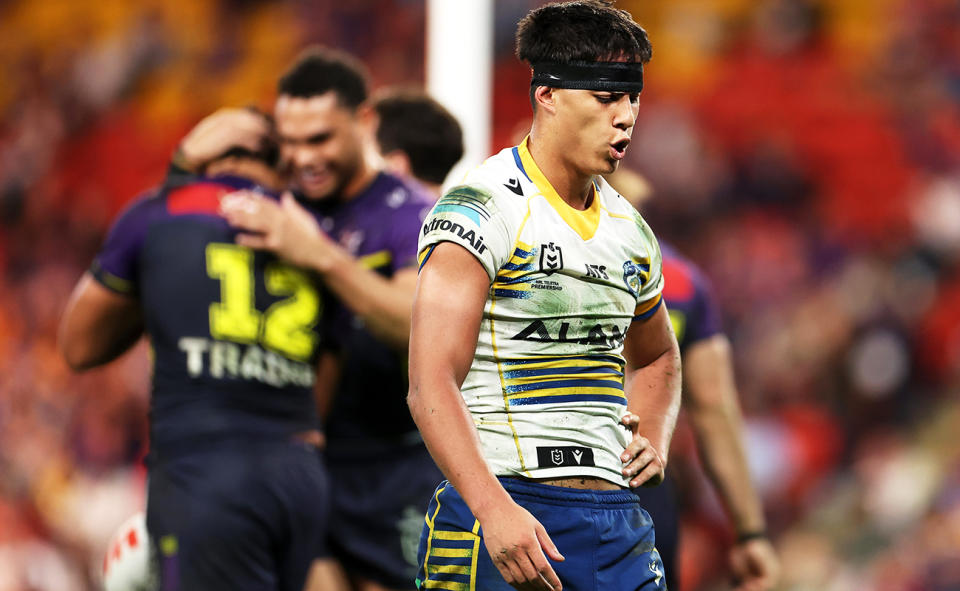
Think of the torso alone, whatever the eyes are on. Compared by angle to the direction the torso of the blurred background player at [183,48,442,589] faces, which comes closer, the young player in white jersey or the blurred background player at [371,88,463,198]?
the young player in white jersey

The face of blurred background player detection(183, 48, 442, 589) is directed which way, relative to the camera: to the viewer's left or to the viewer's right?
to the viewer's left

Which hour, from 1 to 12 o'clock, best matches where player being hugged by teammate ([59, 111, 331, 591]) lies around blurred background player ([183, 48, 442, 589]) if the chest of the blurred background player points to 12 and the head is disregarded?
The player being hugged by teammate is roughly at 12 o'clock from the blurred background player.

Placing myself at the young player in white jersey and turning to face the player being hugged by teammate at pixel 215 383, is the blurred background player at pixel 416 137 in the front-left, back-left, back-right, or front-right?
front-right

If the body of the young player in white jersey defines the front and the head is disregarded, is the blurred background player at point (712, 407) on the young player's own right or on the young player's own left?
on the young player's own left

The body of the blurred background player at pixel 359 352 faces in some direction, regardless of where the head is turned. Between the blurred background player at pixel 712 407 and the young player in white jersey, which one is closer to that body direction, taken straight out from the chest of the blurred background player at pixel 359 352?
the young player in white jersey

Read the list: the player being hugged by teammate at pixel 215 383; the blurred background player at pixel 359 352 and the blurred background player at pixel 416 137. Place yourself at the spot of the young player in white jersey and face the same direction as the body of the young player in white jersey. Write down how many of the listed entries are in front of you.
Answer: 0

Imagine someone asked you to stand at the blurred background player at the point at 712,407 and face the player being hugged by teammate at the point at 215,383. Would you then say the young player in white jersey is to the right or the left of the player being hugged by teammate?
left

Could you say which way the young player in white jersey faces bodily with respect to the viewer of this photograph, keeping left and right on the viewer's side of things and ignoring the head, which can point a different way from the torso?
facing the viewer and to the right of the viewer

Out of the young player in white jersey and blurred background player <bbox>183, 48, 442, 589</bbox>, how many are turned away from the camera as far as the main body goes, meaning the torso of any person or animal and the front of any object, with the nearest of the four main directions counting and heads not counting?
0

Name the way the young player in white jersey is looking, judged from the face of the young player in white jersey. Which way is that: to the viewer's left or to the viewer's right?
to the viewer's right

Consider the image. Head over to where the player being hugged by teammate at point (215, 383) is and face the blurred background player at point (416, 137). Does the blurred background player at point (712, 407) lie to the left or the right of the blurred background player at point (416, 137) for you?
right

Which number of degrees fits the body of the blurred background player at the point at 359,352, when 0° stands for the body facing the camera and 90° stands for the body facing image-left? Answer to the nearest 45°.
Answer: approximately 45°
